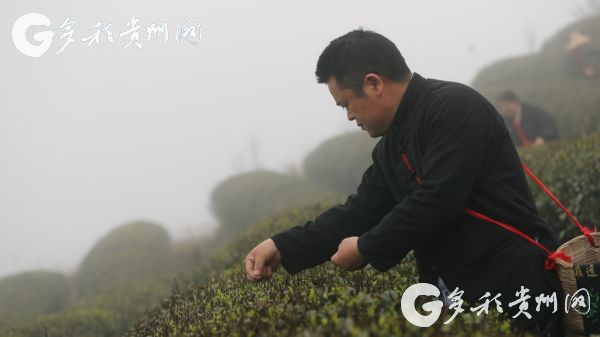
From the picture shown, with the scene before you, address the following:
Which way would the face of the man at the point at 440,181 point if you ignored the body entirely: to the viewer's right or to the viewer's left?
to the viewer's left

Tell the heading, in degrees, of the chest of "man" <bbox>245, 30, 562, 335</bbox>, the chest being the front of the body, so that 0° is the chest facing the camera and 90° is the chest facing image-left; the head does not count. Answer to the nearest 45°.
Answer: approximately 90°

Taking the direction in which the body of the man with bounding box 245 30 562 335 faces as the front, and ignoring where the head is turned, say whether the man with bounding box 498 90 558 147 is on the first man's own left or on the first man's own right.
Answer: on the first man's own right
